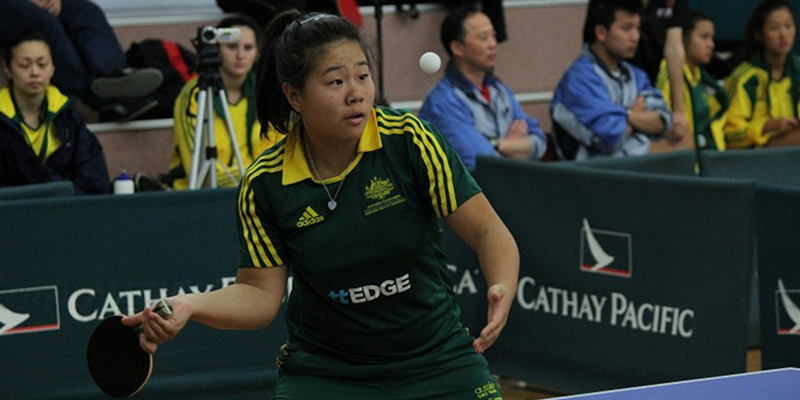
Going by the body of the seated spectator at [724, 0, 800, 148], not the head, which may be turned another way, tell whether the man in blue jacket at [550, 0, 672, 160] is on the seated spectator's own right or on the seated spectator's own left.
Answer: on the seated spectator's own right

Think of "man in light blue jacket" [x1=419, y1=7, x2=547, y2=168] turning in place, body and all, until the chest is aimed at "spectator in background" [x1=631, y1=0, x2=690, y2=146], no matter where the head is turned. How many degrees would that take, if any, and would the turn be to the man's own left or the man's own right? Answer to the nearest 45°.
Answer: approximately 90° to the man's own left

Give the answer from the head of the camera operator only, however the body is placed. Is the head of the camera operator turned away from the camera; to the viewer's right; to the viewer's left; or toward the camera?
toward the camera

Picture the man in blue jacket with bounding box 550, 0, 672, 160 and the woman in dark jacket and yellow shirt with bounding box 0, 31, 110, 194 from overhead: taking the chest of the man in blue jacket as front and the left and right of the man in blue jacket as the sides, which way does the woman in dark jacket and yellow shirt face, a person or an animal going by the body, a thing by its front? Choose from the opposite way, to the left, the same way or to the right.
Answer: the same way

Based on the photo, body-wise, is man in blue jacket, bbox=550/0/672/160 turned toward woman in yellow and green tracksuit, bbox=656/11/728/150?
no

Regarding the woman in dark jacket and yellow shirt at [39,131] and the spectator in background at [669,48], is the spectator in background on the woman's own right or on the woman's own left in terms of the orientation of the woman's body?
on the woman's own left

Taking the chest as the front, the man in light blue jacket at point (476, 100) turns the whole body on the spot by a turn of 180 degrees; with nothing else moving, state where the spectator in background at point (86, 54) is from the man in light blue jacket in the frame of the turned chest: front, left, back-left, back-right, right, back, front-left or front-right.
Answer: front-left

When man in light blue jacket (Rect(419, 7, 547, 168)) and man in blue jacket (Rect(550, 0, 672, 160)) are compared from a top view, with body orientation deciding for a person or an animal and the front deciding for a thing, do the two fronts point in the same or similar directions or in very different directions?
same or similar directions

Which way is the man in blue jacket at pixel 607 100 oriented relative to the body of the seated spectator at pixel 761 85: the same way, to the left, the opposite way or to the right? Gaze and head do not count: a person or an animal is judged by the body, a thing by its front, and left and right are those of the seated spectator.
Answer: the same way

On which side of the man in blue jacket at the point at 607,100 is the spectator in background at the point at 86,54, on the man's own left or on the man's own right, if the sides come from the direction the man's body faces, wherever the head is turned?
on the man's own right

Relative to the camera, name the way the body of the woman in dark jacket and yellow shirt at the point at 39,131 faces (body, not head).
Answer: toward the camera

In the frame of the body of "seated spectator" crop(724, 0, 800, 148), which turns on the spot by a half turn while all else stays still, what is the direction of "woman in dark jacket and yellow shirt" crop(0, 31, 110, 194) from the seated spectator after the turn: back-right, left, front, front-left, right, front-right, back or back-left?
left

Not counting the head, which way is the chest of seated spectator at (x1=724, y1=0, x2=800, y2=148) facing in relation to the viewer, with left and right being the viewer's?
facing the viewer and to the right of the viewer

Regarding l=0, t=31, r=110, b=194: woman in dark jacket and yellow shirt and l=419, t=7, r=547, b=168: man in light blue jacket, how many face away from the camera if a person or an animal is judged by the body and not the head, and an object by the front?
0

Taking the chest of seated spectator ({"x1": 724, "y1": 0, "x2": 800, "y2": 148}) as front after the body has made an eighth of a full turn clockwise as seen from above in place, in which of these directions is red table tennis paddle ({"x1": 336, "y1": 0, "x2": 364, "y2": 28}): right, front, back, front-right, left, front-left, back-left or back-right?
front-right

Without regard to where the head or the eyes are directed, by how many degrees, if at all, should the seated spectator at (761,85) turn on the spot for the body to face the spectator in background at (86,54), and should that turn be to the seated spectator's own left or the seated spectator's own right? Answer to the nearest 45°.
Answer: approximately 90° to the seated spectator's own right

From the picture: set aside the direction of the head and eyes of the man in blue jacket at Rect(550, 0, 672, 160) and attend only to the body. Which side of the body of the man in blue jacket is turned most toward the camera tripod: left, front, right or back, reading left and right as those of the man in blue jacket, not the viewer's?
right

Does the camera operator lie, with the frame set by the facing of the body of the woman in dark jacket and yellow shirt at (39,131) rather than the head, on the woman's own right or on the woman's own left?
on the woman's own left
